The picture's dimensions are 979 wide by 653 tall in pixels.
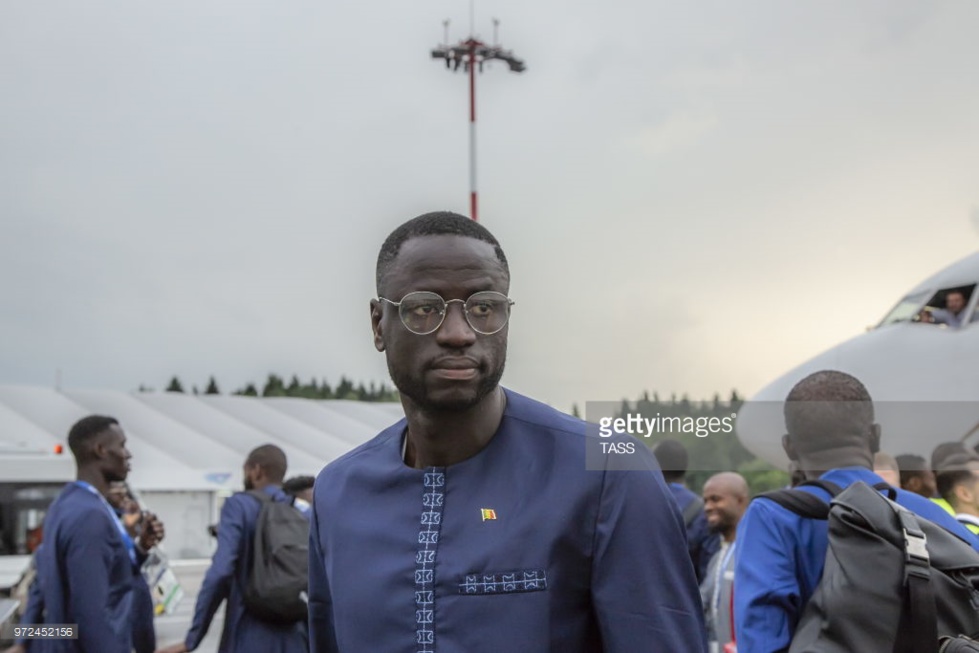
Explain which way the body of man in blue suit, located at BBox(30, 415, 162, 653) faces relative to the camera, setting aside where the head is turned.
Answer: to the viewer's right

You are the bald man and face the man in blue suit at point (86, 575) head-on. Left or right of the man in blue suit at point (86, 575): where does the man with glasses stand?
left

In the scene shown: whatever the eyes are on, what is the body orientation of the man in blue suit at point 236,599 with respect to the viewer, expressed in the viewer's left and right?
facing away from the viewer and to the left of the viewer

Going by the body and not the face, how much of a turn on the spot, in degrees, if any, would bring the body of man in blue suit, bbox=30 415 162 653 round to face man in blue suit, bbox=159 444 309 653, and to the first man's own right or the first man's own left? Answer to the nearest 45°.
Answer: approximately 45° to the first man's own left

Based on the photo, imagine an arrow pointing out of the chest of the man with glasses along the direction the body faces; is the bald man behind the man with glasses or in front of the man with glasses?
behind

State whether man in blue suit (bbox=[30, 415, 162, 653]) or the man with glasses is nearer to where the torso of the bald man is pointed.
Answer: the man in blue suit

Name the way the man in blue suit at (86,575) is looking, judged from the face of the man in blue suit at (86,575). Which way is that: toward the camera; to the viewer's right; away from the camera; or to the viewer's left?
to the viewer's right

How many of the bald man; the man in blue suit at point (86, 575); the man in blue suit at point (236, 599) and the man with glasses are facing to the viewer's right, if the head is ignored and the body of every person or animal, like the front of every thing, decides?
1

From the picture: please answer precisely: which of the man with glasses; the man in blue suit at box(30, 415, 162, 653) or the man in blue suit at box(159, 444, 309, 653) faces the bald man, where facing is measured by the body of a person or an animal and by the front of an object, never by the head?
the man in blue suit at box(30, 415, 162, 653)
